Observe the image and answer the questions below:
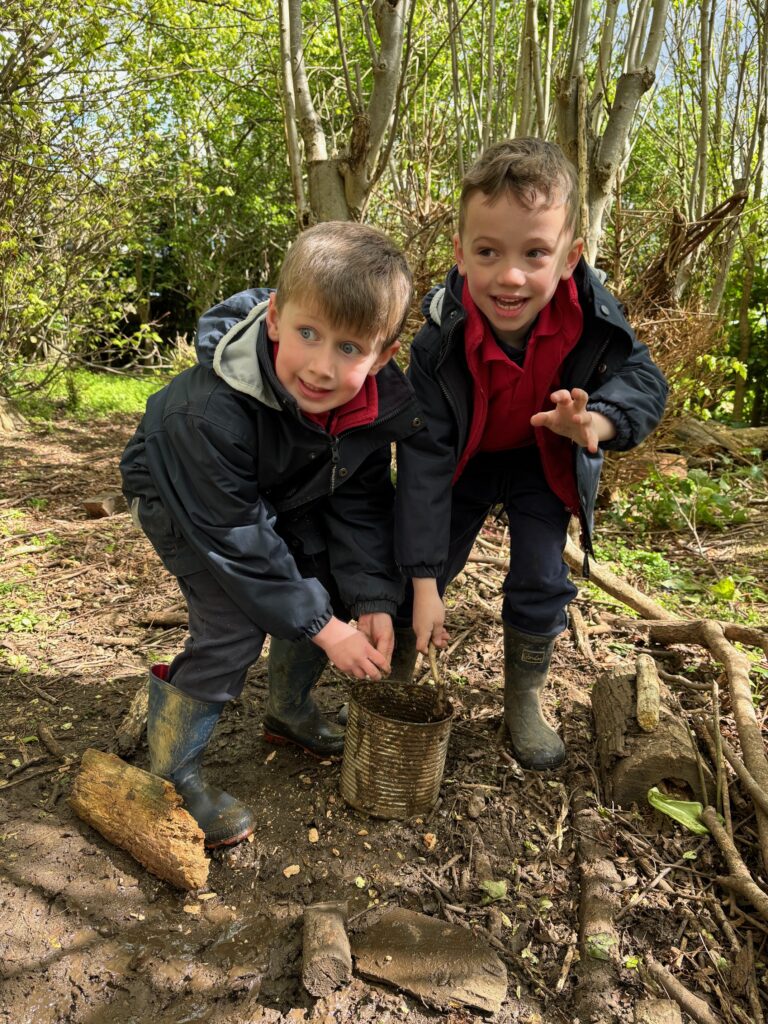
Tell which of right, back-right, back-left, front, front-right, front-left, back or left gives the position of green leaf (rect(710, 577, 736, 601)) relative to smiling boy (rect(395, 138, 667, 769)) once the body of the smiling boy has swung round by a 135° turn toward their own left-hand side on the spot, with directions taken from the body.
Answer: front

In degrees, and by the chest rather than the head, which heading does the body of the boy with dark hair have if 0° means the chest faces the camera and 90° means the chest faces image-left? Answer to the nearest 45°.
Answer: approximately 315°

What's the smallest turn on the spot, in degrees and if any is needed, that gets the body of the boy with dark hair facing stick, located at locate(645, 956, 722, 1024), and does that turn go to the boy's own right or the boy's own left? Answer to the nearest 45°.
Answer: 0° — they already face it

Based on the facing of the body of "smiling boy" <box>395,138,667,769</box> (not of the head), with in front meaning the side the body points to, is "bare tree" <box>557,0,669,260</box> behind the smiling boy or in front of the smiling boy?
behind

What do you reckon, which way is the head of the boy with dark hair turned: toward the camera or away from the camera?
toward the camera

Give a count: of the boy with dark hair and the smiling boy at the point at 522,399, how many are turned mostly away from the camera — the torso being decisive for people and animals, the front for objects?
0

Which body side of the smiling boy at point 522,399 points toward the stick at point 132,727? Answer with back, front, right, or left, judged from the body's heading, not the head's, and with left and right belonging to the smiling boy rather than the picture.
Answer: right

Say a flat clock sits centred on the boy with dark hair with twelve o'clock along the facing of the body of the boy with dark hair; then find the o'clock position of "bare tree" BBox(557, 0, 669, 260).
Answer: The bare tree is roughly at 9 o'clock from the boy with dark hair.

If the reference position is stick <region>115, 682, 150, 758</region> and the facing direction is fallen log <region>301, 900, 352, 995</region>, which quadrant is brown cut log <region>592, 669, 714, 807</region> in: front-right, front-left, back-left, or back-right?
front-left

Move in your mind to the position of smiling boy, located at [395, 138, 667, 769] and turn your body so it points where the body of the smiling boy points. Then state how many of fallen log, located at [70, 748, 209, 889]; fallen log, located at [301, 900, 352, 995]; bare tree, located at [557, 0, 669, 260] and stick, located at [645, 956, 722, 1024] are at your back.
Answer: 1

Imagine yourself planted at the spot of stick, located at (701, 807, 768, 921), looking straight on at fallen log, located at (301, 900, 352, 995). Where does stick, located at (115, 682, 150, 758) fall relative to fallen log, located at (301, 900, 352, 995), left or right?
right

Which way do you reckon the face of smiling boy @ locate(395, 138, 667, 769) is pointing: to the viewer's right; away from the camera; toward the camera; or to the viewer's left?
toward the camera

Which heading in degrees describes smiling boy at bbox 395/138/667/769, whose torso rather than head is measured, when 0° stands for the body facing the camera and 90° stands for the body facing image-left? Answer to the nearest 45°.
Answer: approximately 0°
